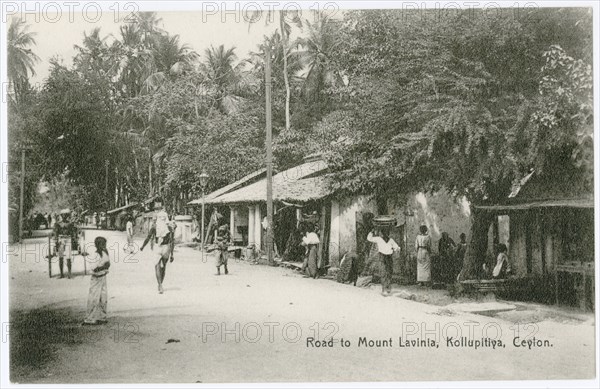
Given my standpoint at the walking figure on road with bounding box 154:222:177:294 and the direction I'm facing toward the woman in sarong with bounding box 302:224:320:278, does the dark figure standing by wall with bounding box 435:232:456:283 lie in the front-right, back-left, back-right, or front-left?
front-right

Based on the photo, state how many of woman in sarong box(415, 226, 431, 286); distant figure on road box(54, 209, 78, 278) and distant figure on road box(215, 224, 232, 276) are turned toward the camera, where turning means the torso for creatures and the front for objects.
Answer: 3

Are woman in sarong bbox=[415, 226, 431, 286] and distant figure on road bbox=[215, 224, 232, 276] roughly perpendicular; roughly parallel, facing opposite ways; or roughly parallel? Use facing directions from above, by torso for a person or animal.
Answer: roughly parallel

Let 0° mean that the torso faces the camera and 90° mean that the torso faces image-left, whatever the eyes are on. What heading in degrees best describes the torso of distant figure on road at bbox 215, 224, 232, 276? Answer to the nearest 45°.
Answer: approximately 0°

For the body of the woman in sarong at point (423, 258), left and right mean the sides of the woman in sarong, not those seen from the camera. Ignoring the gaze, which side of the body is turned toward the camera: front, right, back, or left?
front

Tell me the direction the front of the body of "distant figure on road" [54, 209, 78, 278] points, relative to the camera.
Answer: toward the camera

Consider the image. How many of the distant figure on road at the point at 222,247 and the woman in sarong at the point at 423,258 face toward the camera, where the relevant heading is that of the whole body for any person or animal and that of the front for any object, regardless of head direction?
2

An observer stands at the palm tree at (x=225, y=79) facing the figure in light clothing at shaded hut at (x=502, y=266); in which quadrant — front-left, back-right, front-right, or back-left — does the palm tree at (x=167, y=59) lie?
back-right

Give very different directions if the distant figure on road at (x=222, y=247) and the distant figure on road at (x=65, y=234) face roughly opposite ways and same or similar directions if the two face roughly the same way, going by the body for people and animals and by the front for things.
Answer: same or similar directions
